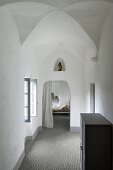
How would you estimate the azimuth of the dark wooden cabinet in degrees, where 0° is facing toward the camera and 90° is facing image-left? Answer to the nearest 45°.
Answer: approximately 90°
